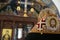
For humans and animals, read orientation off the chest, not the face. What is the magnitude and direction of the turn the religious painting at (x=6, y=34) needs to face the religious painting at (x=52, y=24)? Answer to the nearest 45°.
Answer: approximately 90° to its left

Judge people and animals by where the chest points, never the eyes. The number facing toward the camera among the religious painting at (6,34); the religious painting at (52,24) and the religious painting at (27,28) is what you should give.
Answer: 3

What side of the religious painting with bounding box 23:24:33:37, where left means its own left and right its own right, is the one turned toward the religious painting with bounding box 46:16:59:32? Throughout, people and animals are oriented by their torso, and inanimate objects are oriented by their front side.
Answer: left

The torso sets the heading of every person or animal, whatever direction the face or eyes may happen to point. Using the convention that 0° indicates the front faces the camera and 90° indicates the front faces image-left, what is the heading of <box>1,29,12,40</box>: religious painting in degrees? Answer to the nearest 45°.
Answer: approximately 0°

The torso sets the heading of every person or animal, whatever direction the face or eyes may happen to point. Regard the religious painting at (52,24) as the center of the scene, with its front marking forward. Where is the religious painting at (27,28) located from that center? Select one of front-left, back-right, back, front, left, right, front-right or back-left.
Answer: right

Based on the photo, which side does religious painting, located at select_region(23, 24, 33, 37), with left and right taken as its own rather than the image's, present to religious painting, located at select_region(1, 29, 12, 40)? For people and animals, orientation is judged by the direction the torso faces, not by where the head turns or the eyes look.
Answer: right

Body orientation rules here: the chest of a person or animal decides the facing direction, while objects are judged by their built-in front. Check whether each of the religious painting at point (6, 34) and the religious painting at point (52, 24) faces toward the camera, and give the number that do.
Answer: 2

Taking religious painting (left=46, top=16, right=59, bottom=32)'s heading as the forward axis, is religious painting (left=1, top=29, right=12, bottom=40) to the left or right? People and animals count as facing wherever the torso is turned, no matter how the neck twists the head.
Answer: on its right
